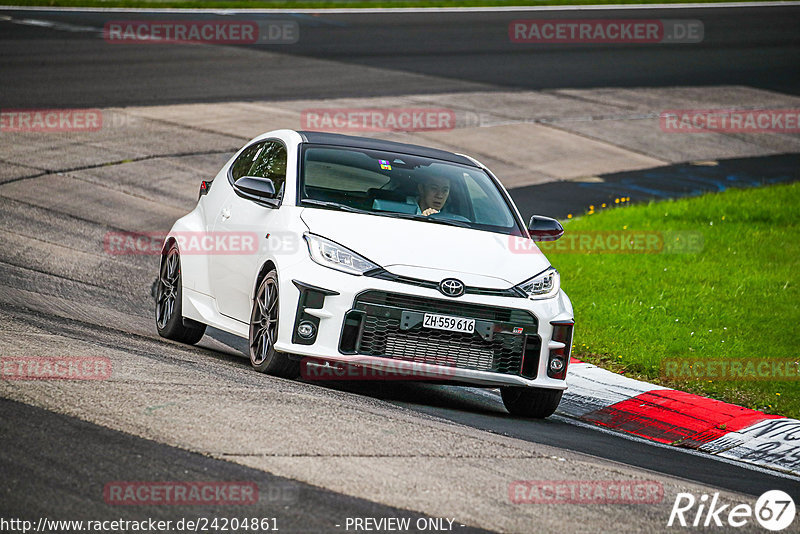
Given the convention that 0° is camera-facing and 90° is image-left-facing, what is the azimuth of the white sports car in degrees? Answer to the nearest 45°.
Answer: approximately 315°
